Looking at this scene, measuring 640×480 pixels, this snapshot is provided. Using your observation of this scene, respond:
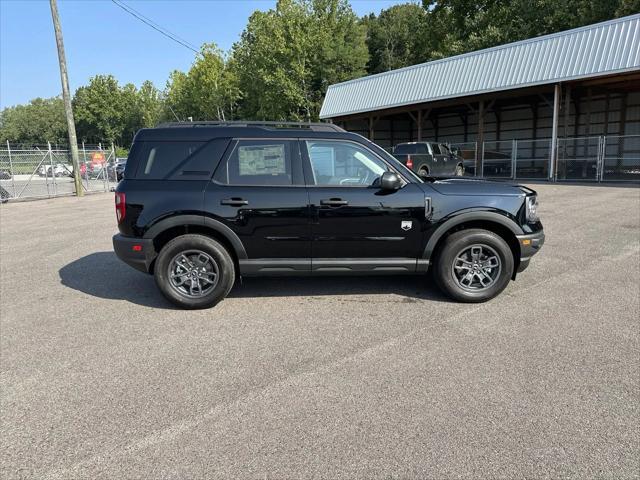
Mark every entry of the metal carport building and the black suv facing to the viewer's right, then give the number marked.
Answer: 1

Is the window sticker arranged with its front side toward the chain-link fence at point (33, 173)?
no

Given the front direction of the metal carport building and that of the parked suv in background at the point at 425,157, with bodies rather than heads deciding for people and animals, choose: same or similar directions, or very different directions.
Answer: very different directions

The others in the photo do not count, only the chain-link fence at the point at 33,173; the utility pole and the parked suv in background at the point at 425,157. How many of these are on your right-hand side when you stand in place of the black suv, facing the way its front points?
0

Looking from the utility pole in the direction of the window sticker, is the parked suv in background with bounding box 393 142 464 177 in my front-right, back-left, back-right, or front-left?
front-left

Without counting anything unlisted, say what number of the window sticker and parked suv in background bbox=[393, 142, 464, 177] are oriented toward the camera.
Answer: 1

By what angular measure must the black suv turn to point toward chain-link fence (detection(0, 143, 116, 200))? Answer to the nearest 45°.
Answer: approximately 135° to its left

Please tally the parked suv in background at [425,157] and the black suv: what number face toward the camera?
0

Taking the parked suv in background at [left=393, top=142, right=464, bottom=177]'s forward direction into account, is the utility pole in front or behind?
behind

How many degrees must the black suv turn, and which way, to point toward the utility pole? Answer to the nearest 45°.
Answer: approximately 135° to its left

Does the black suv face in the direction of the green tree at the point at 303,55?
no

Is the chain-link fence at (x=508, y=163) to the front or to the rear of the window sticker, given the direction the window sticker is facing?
to the rear

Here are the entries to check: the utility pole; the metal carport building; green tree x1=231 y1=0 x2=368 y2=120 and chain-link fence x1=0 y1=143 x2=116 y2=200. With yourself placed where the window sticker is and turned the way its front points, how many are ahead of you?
0

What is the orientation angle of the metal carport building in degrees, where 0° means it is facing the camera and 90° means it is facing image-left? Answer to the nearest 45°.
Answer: approximately 45°

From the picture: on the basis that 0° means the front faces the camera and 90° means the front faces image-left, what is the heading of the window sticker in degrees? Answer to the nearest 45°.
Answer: approximately 0°

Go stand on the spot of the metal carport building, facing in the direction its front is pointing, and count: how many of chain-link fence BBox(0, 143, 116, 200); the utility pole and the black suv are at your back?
0

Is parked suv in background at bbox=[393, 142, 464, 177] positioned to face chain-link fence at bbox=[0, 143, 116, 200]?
no

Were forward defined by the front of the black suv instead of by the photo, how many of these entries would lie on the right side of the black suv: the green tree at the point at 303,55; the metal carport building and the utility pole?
0

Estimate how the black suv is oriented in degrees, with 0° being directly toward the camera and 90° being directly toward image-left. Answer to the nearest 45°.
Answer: approximately 270°
